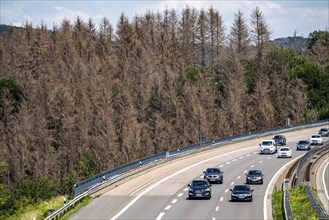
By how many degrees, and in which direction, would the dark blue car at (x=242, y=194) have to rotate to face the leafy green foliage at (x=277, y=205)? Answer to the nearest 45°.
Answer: approximately 45° to its left

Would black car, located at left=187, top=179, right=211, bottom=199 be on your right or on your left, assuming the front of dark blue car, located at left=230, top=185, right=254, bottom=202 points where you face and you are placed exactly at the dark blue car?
on your right

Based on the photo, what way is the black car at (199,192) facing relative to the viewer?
toward the camera

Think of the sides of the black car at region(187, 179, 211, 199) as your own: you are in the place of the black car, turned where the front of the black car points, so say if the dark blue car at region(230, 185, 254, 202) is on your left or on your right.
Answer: on your left

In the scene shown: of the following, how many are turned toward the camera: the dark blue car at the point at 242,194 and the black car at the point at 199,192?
2
